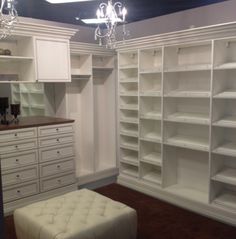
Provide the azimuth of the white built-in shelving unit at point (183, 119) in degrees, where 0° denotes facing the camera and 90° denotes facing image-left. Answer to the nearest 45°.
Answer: approximately 45°

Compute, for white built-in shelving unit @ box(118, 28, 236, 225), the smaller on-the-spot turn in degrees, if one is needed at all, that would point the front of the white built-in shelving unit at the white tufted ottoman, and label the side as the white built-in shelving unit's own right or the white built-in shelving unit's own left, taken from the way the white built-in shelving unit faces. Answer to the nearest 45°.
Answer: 0° — it already faces it

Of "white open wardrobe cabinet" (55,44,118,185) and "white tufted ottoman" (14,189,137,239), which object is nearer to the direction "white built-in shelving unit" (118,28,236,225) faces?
the white tufted ottoman

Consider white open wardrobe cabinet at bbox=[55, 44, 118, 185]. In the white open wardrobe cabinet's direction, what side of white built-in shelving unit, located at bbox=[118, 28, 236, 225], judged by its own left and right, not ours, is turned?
right
